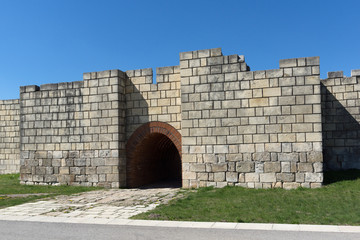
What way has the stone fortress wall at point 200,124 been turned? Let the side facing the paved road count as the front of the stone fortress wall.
toward the camera
